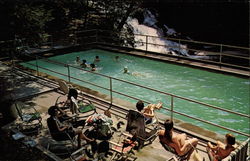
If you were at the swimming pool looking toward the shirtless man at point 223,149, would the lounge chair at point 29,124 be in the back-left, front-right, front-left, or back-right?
front-right

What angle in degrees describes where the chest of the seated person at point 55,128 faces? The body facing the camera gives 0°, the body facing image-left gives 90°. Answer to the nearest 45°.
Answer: approximately 270°

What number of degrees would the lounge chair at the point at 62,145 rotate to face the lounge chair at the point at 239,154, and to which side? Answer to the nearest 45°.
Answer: approximately 45° to its right

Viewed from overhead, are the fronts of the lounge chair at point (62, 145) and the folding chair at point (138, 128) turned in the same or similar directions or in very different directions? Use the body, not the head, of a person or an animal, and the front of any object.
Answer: same or similar directions

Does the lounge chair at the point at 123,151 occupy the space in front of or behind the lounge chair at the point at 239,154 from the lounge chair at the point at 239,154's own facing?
in front

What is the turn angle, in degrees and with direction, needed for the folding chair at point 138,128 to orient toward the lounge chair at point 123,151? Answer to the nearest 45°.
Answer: approximately 180°

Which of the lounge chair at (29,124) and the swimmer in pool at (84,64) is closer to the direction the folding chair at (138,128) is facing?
the swimmer in pool

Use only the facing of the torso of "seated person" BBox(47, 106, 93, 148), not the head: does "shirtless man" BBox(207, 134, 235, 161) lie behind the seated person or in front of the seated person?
in front
